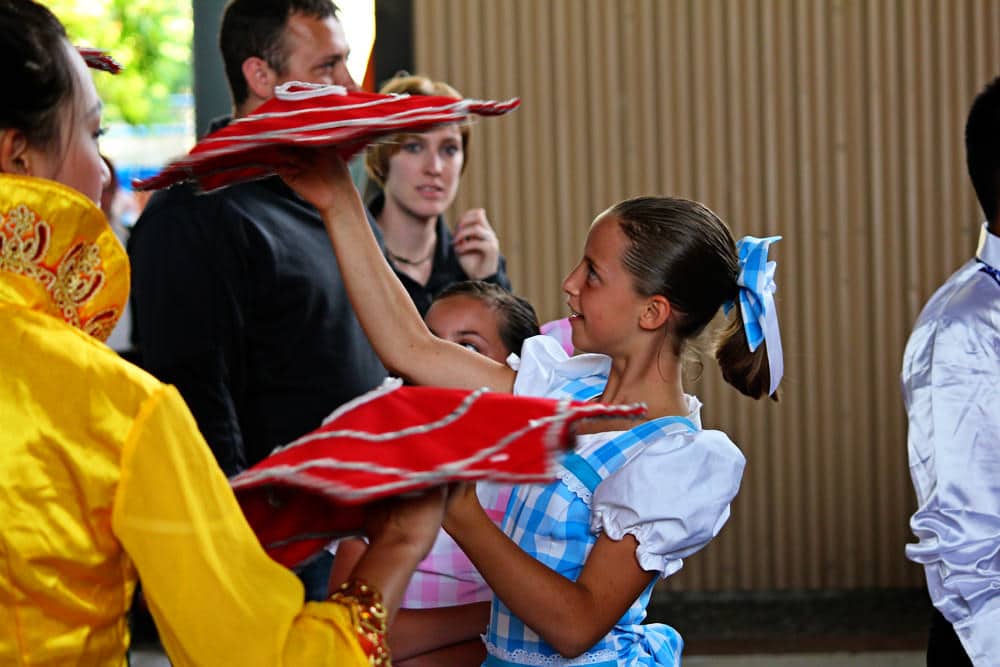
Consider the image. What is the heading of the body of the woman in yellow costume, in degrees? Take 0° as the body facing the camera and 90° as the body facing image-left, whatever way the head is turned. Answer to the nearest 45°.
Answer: approximately 225°

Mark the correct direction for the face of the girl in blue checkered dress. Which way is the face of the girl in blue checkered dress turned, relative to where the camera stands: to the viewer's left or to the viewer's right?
to the viewer's left

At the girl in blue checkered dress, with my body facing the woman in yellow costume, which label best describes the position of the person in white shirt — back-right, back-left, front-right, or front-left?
back-left

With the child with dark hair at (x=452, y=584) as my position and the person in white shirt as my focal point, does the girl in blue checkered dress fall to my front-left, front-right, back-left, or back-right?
front-right

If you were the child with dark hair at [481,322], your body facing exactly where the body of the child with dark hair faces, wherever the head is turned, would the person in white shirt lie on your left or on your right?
on your left

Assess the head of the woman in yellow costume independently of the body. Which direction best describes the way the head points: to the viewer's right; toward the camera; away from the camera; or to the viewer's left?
to the viewer's right

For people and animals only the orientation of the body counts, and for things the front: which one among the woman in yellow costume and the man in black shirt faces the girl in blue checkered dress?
the woman in yellow costume

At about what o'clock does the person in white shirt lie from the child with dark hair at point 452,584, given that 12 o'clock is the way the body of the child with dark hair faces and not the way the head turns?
The person in white shirt is roughly at 8 o'clock from the child with dark hair.

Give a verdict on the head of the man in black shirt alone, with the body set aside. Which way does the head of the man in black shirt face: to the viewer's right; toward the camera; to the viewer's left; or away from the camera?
to the viewer's right

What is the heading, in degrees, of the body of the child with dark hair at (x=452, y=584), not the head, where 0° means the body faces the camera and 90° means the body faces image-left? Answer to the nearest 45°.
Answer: approximately 45°
